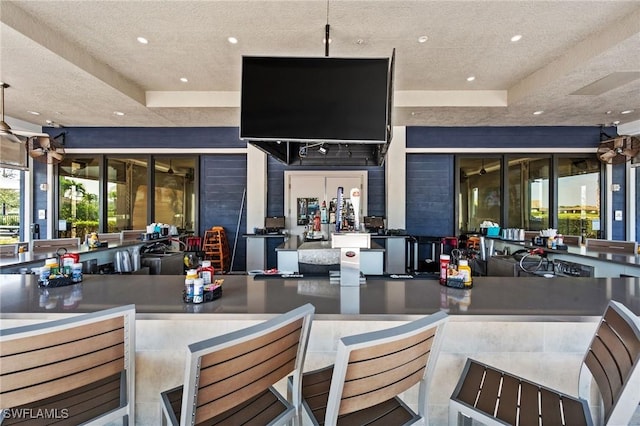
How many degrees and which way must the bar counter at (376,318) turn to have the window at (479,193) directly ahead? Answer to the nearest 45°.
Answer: approximately 135° to its left

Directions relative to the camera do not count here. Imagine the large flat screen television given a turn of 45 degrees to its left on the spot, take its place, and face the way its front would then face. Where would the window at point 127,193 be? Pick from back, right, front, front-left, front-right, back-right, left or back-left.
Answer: back

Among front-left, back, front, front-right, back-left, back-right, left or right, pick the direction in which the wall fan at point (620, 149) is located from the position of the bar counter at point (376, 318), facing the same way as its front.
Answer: back-left

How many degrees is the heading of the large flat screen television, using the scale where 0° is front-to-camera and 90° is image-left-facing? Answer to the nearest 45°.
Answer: approximately 0°

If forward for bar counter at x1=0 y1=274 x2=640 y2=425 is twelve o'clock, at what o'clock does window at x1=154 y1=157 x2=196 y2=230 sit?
The window is roughly at 5 o'clock from the bar counter.

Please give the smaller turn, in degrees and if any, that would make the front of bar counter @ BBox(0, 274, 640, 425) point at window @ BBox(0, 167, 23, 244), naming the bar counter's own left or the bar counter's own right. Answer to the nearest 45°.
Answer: approximately 135° to the bar counter's own right

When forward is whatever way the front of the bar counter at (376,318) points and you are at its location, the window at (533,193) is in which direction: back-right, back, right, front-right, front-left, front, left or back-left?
back-left

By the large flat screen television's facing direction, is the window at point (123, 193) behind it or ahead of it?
behind

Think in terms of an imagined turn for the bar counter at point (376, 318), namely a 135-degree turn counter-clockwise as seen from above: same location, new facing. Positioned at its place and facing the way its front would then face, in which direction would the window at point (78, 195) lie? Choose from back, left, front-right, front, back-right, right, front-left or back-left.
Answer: left

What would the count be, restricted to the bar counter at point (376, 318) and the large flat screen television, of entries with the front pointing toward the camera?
2
